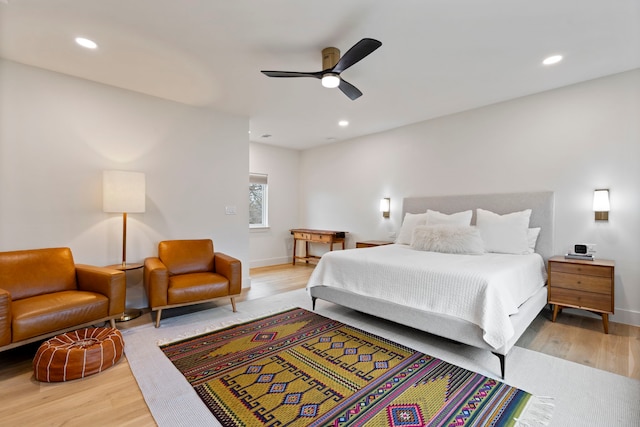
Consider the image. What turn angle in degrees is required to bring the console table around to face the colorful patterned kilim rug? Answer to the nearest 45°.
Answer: approximately 45° to its left

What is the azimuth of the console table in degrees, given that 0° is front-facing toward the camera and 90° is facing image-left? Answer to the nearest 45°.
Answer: approximately 45°

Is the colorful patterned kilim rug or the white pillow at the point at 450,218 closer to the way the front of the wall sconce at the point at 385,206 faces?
the colorful patterned kilim rug

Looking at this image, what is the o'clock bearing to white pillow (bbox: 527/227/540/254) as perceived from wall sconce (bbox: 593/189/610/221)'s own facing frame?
The white pillow is roughly at 3 o'clock from the wall sconce.

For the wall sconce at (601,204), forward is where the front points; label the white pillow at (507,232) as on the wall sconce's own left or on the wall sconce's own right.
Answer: on the wall sconce's own right

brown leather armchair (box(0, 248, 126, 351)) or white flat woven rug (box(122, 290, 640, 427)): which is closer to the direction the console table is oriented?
the brown leather armchair

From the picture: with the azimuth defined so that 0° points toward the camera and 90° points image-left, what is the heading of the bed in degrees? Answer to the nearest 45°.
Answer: approximately 45°

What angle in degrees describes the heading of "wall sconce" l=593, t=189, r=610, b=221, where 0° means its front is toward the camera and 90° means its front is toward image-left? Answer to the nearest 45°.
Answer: approximately 0°

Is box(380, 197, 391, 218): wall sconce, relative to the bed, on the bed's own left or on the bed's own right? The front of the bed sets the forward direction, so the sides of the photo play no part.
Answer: on the bed's own right

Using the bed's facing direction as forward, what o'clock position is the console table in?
The console table is roughly at 3 o'clock from the bed.

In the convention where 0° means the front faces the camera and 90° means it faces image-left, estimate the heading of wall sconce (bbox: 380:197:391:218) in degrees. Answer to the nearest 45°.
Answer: approximately 45°

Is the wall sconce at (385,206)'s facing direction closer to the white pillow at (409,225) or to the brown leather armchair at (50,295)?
the brown leather armchair
